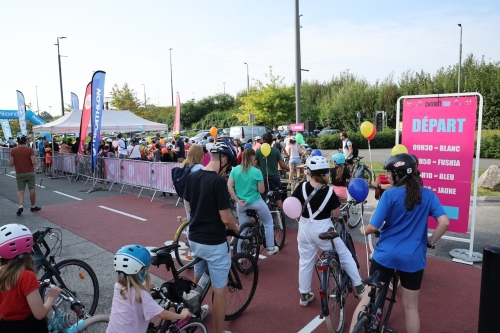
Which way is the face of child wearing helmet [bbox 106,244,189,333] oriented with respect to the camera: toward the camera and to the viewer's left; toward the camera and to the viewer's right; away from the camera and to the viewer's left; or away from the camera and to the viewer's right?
away from the camera and to the viewer's right

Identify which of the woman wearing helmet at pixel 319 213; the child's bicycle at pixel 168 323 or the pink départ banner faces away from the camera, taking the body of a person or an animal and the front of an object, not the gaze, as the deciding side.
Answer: the woman wearing helmet

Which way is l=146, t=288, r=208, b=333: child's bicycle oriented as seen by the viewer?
to the viewer's right

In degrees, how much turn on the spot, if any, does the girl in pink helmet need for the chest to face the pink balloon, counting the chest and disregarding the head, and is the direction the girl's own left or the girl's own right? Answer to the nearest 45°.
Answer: approximately 45° to the girl's own right

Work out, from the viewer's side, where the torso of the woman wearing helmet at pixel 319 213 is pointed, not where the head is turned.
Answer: away from the camera

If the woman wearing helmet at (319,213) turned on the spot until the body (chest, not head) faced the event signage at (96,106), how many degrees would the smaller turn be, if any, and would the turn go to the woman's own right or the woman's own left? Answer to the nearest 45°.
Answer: approximately 45° to the woman's own left
